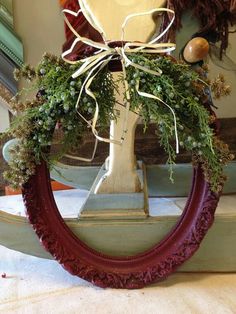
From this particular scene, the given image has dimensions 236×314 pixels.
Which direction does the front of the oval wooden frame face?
toward the camera
